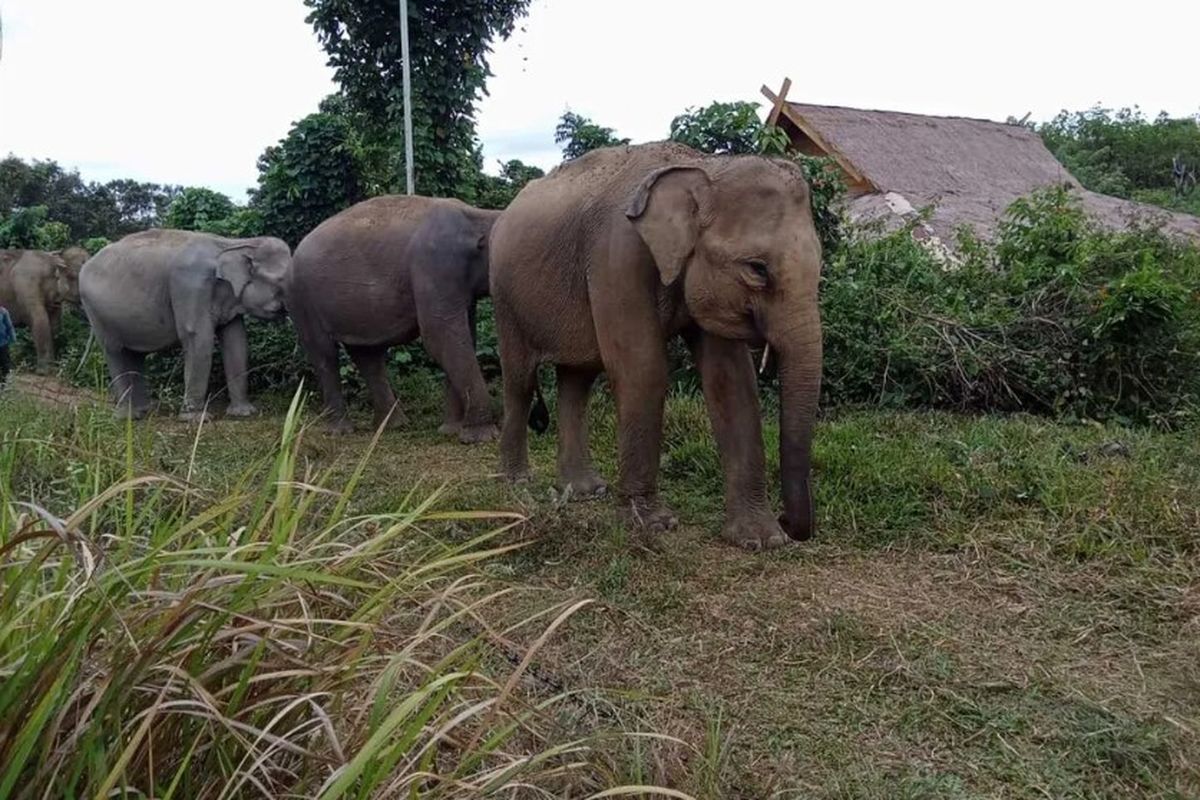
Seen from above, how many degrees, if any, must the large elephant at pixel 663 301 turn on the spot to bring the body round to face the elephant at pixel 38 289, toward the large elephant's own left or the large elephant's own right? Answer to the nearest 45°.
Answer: approximately 180°

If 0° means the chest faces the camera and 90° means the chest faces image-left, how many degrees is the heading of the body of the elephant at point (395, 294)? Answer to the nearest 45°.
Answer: approximately 270°

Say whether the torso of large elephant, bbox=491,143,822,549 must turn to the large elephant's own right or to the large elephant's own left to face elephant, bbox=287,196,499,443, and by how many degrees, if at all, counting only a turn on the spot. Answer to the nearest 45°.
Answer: approximately 180°

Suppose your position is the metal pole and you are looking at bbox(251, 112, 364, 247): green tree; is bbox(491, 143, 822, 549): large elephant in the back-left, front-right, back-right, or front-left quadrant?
back-left

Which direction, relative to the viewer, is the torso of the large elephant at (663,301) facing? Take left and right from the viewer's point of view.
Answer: facing the viewer and to the right of the viewer

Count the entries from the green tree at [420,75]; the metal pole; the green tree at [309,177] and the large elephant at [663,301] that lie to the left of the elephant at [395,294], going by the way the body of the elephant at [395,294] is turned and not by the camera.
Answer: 3

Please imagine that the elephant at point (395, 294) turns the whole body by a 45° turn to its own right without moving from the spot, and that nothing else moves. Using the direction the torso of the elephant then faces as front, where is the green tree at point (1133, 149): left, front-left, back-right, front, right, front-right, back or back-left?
left

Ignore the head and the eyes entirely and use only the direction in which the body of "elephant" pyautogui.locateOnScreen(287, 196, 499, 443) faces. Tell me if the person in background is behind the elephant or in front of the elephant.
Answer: behind

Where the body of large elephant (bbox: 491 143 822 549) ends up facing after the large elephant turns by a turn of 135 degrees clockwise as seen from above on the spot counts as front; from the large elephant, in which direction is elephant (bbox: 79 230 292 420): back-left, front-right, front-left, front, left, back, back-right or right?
front-right

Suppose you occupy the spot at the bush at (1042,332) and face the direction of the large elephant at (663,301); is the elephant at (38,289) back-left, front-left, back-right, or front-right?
front-right

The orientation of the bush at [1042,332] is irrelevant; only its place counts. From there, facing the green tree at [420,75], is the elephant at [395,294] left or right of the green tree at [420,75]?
left

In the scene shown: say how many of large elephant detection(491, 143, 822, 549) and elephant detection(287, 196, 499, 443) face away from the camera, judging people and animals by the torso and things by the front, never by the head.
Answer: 0

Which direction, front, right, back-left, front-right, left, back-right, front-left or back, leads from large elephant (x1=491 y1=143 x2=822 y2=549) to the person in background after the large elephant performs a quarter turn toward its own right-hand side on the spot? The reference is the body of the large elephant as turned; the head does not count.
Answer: right

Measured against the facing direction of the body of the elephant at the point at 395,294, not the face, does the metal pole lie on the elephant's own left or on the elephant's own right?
on the elephant's own left

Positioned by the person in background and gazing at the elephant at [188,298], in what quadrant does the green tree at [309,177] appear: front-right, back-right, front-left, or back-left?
front-left
